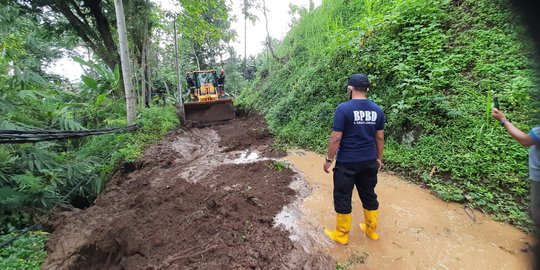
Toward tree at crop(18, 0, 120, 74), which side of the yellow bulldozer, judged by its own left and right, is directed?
right

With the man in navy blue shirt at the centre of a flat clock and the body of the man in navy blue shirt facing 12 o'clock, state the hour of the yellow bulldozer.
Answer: The yellow bulldozer is roughly at 12 o'clock from the man in navy blue shirt.

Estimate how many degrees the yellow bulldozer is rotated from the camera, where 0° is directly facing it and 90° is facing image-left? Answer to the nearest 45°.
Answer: approximately 0°

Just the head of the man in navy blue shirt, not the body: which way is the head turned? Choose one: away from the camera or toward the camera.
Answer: away from the camera

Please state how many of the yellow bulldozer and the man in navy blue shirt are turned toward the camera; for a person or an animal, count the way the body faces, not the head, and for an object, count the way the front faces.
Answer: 1

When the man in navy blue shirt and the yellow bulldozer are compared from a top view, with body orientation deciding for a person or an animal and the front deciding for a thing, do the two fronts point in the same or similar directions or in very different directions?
very different directions

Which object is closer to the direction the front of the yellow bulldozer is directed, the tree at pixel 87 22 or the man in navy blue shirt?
the man in navy blue shirt

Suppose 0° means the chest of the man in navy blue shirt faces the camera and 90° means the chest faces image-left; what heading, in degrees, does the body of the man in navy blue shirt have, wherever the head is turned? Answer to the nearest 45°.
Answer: approximately 135°
